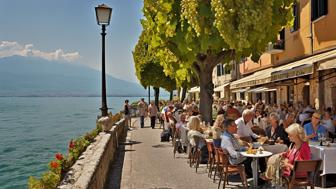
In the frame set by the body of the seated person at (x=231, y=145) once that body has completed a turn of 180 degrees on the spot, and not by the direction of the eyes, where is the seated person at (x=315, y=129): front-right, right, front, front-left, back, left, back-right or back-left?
back-right

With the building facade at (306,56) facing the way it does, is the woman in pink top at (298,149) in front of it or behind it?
in front

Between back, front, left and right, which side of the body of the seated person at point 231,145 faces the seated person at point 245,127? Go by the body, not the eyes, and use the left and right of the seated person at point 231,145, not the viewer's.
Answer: left

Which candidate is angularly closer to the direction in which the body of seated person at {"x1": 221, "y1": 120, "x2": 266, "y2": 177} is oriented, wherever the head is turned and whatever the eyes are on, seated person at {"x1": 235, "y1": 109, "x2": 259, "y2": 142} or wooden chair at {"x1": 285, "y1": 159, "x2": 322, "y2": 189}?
the wooden chair

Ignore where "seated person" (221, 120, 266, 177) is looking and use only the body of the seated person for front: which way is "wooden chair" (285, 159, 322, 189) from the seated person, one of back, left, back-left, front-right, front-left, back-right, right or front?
front-right

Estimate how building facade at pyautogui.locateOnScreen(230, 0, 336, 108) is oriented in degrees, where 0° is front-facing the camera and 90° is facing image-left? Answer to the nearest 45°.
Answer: approximately 45°

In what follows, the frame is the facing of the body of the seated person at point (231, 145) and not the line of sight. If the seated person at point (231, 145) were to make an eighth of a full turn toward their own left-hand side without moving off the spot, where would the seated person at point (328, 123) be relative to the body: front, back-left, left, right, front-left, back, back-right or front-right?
front

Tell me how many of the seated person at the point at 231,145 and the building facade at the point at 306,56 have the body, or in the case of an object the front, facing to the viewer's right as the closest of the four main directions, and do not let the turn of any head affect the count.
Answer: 1

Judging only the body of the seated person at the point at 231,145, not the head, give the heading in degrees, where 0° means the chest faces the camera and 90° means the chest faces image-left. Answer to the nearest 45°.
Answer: approximately 270°

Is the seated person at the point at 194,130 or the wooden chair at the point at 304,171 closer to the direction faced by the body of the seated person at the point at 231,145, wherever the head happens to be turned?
the wooden chair

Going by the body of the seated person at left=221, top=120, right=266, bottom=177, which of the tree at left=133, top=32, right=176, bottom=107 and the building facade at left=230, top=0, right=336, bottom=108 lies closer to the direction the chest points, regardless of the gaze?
the building facade

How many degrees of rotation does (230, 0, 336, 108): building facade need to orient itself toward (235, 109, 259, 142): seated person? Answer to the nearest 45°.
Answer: approximately 45° to its left

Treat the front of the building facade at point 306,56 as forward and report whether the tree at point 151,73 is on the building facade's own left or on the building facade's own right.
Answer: on the building facade's own right
